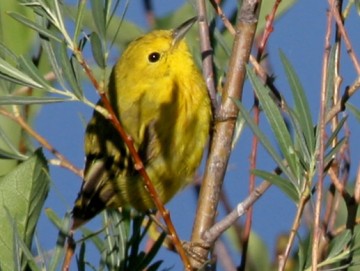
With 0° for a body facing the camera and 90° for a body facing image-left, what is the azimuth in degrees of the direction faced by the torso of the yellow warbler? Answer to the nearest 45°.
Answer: approximately 315°

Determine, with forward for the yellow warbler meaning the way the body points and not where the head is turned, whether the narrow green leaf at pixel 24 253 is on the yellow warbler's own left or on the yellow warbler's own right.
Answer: on the yellow warbler's own right

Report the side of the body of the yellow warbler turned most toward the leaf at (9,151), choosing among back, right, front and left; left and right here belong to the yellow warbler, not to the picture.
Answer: right

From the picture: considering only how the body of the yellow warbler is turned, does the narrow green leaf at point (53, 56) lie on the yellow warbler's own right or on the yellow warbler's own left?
on the yellow warbler's own right
